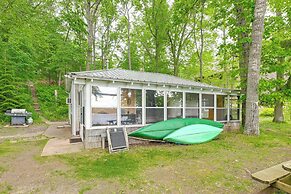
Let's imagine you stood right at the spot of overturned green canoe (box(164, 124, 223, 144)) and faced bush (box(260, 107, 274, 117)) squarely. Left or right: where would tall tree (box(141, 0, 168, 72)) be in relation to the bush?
left

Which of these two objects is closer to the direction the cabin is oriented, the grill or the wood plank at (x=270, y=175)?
the wood plank

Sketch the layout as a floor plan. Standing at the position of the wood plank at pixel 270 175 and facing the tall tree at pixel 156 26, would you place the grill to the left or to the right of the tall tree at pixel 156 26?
left

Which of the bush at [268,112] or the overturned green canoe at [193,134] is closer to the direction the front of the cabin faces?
the overturned green canoe

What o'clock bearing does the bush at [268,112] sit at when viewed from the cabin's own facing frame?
The bush is roughly at 9 o'clock from the cabin.

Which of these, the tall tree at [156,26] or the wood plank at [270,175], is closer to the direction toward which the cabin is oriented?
the wood plank

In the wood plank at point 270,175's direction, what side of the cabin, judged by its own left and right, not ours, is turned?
front

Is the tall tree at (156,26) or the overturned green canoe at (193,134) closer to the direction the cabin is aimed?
the overturned green canoe

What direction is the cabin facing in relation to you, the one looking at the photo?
facing the viewer and to the right of the viewer

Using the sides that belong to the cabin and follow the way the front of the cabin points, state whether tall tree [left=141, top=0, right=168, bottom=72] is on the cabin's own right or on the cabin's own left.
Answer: on the cabin's own left

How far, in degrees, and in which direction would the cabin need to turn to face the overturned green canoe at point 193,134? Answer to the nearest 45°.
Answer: approximately 45° to its left
